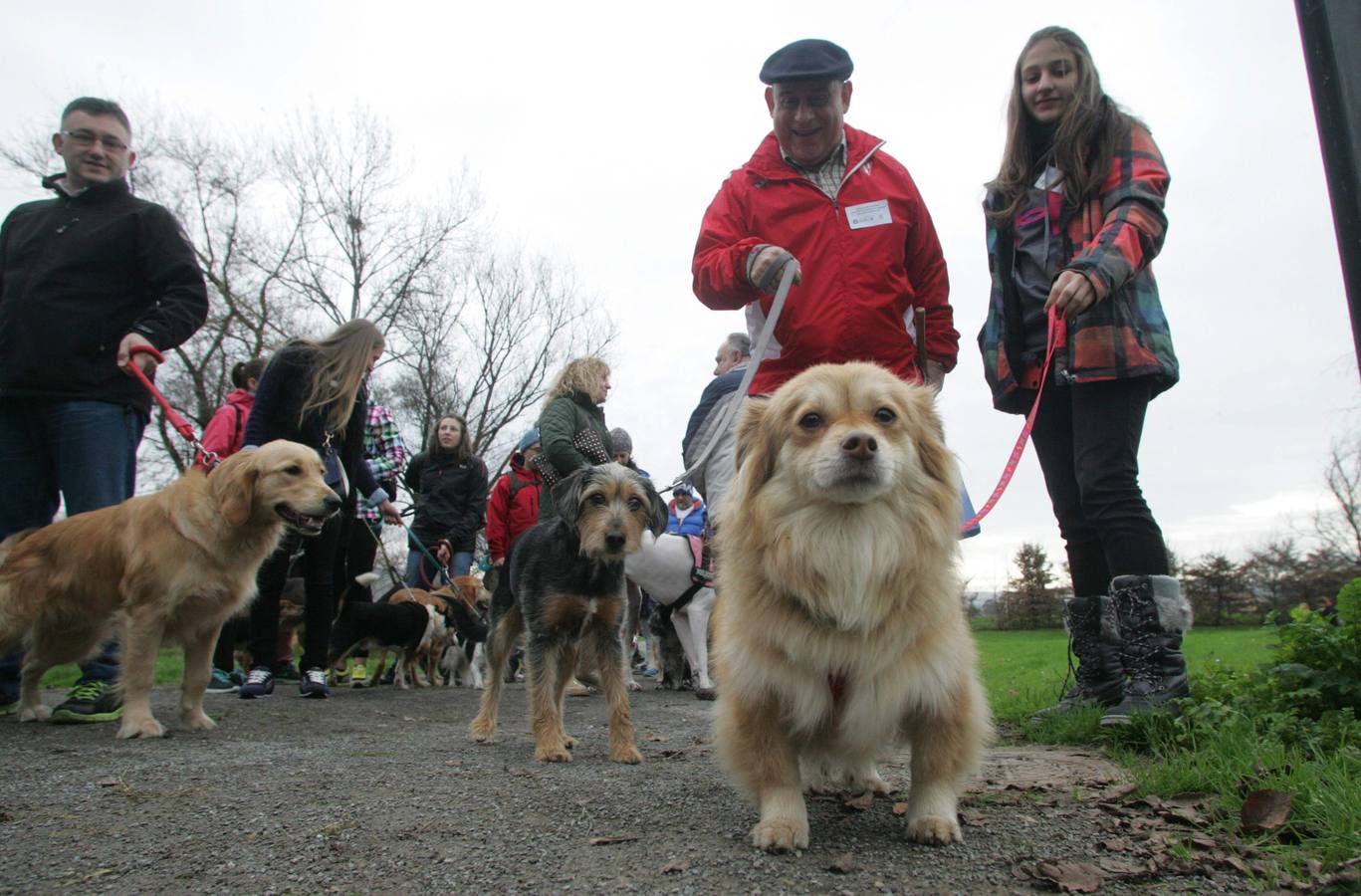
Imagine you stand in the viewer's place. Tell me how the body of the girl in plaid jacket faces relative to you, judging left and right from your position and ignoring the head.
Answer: facing the viewer and to the left of the viewer

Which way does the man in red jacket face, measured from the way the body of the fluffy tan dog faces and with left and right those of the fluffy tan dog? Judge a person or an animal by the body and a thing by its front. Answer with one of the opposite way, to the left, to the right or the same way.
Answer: the same way

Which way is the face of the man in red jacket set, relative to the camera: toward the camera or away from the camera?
toward the camera

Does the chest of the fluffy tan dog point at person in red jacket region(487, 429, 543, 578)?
no

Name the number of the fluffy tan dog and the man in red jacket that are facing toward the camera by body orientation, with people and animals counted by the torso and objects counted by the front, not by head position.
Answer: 2

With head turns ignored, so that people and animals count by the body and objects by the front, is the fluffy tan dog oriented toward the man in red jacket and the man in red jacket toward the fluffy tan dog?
no

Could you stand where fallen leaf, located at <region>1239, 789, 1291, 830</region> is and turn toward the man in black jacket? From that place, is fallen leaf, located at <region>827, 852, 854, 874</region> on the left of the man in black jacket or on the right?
left

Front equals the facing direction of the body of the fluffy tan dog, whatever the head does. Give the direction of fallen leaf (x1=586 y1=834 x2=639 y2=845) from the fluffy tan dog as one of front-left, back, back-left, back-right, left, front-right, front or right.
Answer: right

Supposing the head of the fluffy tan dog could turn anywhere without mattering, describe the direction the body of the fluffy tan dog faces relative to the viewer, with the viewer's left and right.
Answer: facing the viewer

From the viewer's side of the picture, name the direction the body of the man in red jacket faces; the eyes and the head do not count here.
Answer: toward the camera

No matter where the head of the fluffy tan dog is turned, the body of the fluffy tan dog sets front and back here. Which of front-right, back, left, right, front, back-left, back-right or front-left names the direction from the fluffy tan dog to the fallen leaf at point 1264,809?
left

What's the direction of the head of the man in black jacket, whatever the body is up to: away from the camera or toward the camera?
toward the camera

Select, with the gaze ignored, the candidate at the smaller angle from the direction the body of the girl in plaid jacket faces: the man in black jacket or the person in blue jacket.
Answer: the man in black jacket

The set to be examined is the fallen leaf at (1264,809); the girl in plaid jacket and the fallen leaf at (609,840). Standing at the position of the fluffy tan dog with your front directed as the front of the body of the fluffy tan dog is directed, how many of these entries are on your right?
1
